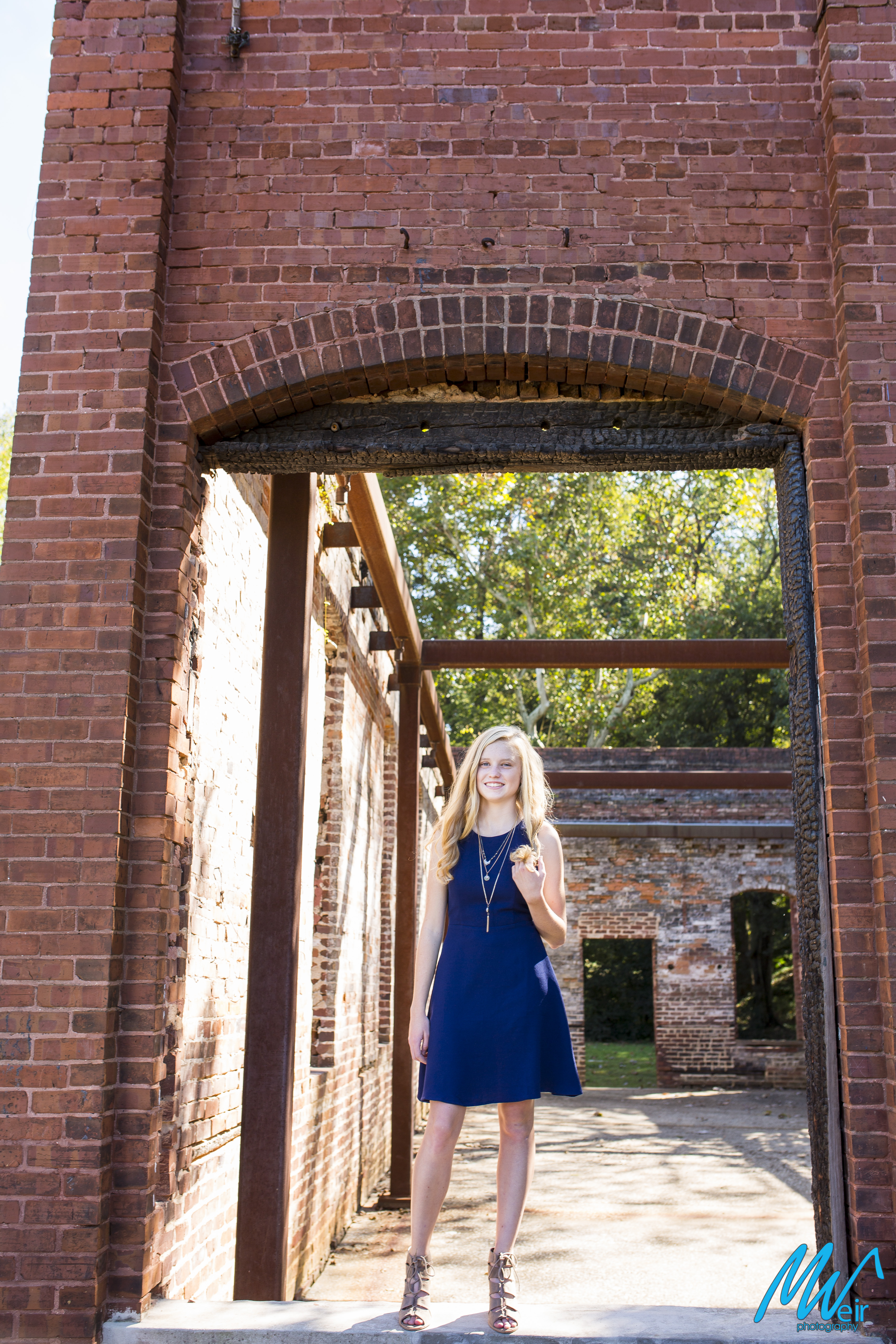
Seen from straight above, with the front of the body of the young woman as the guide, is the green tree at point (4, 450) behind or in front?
behind

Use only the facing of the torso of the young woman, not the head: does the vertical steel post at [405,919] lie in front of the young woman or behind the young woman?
behind

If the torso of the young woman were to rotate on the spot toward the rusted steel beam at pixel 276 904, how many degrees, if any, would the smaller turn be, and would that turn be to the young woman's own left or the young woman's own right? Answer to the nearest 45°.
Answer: approximately 135° to the young woman's own right

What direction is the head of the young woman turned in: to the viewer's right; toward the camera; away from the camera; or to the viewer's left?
toward the camera

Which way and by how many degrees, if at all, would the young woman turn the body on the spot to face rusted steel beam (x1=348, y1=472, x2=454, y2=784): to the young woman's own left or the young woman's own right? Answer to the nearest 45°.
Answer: approximately 180°

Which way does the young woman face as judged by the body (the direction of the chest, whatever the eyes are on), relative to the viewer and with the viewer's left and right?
facing the viewer

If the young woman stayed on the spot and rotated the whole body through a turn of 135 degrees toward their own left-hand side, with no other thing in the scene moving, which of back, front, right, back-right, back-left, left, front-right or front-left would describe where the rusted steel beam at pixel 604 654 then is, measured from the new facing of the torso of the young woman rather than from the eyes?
front-left

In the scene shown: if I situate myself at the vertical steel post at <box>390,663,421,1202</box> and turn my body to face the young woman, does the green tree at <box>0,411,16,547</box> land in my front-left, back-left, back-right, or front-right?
back-right
